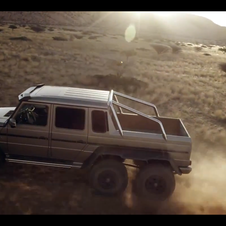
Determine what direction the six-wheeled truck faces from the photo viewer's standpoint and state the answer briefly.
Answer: facing to the left of the viewer
